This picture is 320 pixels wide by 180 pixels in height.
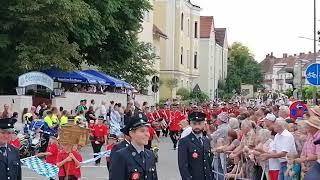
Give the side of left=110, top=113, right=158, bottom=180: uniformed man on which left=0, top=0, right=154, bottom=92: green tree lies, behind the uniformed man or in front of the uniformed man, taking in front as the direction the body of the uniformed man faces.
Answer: behind

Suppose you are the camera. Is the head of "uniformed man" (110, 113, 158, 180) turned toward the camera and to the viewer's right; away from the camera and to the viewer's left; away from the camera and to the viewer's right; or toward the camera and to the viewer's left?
toward the camera and to the viewer's right

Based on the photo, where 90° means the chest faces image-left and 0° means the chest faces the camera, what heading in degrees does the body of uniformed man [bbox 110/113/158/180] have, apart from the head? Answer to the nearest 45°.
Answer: approximately 315°

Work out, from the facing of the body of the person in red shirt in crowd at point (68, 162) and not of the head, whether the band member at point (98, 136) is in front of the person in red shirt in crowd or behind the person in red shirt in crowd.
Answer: behind

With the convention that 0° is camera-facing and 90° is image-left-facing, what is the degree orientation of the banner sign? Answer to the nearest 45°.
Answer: approximately 0°

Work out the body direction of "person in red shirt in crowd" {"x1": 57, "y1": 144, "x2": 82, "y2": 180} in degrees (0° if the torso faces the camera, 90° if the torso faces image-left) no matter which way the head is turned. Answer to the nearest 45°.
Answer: approximately 0°
